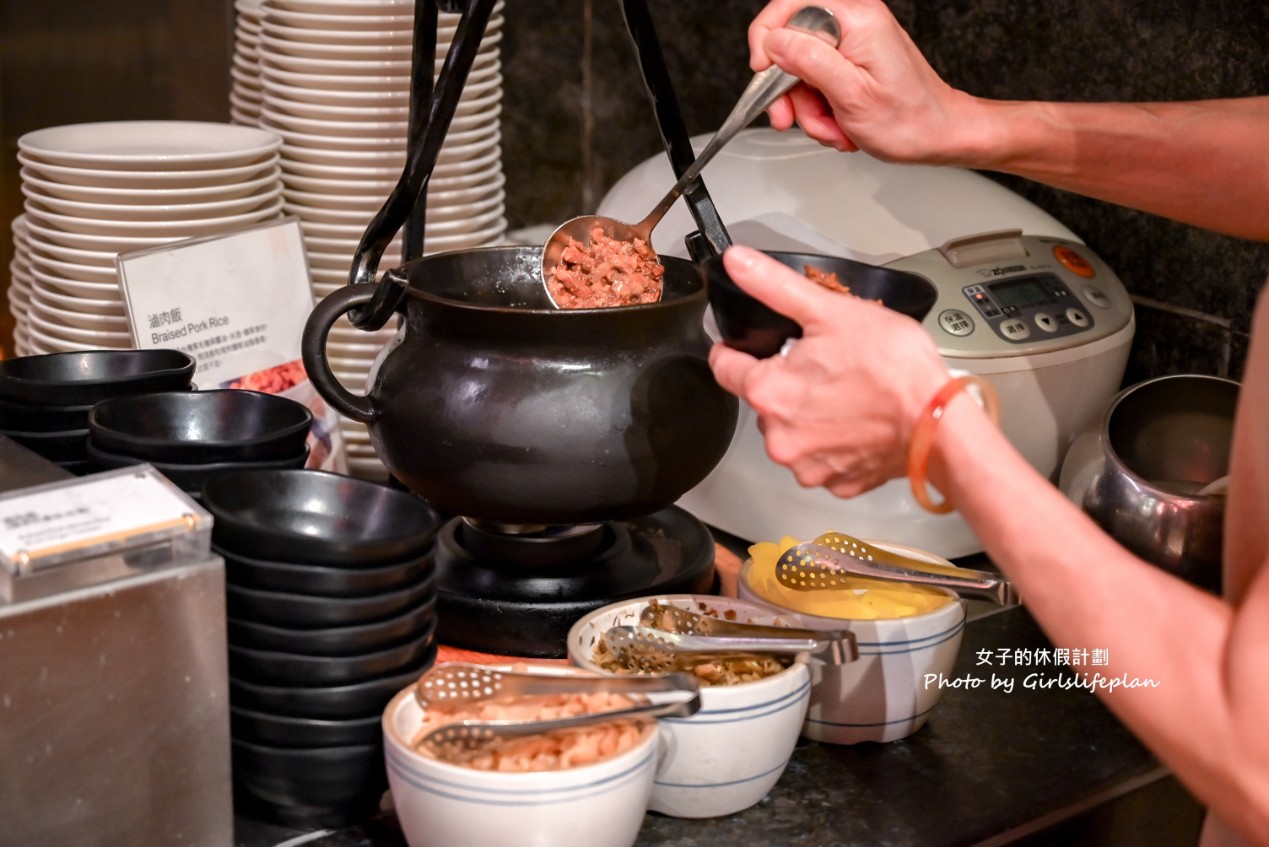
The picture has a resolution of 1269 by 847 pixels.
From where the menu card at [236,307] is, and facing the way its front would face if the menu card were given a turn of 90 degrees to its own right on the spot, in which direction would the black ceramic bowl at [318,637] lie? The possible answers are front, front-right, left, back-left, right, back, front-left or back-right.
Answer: left

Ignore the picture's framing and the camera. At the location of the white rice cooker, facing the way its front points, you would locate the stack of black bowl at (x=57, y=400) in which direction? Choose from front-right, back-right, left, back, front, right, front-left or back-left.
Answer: right

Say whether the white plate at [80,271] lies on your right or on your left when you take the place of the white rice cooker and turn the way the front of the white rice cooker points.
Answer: on your right

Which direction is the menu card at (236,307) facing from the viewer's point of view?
toward the camera

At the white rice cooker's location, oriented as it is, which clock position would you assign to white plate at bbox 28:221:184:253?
The white plate is roughly at 4 o'clock from the white rice cooker.

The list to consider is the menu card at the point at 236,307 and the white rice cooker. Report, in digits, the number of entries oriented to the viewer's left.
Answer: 0

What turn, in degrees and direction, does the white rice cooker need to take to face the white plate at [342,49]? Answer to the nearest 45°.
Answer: approximately 135° to its right

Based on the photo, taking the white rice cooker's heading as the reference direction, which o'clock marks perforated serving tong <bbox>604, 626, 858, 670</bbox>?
The perforated serving tong is roughly at 2 o'clock from the white rice cooker.

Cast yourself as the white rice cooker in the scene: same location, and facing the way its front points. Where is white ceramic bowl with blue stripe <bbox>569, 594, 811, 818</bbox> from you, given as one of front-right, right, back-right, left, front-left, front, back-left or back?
front-right

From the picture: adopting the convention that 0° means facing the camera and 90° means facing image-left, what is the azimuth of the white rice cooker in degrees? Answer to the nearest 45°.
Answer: approximately 315°

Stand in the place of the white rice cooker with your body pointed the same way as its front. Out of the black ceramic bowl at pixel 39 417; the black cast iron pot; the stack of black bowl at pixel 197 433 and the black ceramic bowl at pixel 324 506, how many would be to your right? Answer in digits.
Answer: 4

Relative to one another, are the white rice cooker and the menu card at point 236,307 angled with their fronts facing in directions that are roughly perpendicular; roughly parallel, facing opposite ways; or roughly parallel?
roughly parallel

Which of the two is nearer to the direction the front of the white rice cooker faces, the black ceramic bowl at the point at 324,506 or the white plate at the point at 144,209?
the black ceramic bowl
